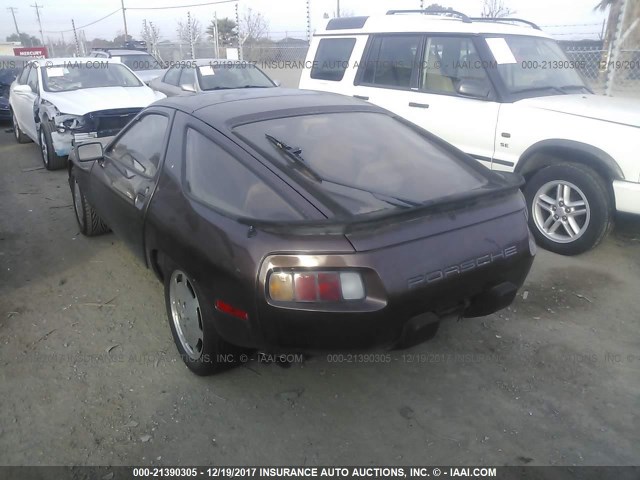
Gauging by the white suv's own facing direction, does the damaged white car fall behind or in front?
behind

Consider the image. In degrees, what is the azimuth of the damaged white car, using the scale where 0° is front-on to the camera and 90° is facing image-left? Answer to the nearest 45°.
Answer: approximately 315°

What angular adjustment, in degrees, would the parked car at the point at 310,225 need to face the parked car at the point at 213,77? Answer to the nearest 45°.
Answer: approximately 45° to its right

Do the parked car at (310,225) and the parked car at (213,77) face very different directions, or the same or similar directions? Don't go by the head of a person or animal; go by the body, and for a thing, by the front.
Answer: very different directions

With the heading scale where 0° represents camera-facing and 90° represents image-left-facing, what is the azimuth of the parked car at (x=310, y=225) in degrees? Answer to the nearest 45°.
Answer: approximately 135°

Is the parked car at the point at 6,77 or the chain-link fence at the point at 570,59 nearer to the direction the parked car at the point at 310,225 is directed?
the parked car

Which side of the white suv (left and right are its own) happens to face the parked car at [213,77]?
back

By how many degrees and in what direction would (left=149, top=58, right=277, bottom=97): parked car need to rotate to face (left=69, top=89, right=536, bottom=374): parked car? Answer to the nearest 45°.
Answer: approximately 45° to its right

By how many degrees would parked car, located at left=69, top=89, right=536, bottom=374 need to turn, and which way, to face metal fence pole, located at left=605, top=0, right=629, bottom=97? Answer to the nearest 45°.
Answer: approximately 90° to its right

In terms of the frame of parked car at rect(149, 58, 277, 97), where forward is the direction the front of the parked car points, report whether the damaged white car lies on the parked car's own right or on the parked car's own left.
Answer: on the parked car's own right
